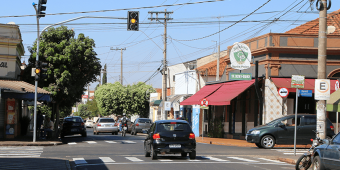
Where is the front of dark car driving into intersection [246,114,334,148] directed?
to the viewer's left

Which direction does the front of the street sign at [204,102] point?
toward the camera

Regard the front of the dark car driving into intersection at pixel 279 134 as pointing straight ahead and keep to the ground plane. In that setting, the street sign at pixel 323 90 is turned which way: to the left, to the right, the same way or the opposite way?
to the left

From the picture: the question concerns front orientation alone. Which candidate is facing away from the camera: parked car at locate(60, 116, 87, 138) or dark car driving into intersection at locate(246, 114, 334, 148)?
parked car at locate(60, 116, 87, 138)

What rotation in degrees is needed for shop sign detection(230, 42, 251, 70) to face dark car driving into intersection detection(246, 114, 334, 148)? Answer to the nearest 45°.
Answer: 0° — it already faces it

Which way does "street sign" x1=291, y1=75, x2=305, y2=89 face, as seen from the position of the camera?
facing the viewer

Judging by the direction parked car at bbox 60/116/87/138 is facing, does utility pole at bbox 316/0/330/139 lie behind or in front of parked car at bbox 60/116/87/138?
behind

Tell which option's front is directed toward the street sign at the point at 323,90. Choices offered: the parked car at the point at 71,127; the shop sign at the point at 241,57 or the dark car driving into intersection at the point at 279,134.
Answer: the shop sign

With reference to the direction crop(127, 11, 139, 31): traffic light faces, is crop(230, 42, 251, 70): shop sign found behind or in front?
behind

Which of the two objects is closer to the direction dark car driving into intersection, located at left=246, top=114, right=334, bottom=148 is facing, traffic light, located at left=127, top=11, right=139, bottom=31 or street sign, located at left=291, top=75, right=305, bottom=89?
the traffic light
